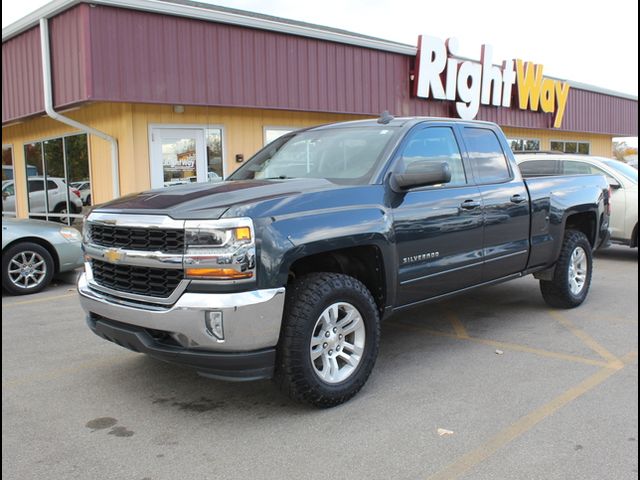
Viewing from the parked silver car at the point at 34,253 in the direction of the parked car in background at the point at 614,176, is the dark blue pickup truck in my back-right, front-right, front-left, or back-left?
front-right

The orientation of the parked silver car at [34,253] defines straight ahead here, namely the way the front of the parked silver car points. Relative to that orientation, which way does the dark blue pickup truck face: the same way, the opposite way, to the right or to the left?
the opposite way

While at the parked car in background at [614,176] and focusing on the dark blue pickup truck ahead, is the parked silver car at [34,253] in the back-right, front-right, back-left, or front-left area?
front-right

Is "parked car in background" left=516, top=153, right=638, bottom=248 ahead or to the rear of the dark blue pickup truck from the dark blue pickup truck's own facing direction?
to the rear

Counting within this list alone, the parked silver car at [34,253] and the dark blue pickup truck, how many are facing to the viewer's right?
1

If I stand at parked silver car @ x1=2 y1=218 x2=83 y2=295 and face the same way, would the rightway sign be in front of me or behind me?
in front

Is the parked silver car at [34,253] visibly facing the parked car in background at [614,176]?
yes

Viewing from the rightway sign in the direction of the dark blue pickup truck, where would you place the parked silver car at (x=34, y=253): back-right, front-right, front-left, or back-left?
front-right

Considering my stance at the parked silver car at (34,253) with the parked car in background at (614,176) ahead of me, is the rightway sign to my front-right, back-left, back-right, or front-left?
front-left

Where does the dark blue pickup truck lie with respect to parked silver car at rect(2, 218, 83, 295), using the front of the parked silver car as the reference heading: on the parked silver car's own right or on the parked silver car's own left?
on the parked silver car's own right

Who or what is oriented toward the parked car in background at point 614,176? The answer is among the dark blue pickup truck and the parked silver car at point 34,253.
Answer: the parked silver car

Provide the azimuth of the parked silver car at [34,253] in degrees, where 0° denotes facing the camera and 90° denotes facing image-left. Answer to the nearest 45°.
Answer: approximately 270°

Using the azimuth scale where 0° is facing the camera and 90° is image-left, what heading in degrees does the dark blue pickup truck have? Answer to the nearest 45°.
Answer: approximately 45°

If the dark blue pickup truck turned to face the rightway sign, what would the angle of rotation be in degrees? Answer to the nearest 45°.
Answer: approximately 135° to its right

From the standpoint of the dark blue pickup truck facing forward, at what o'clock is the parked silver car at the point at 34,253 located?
The parked silver car is roughly at 3 o'clock from the dark blue pickup truck.
